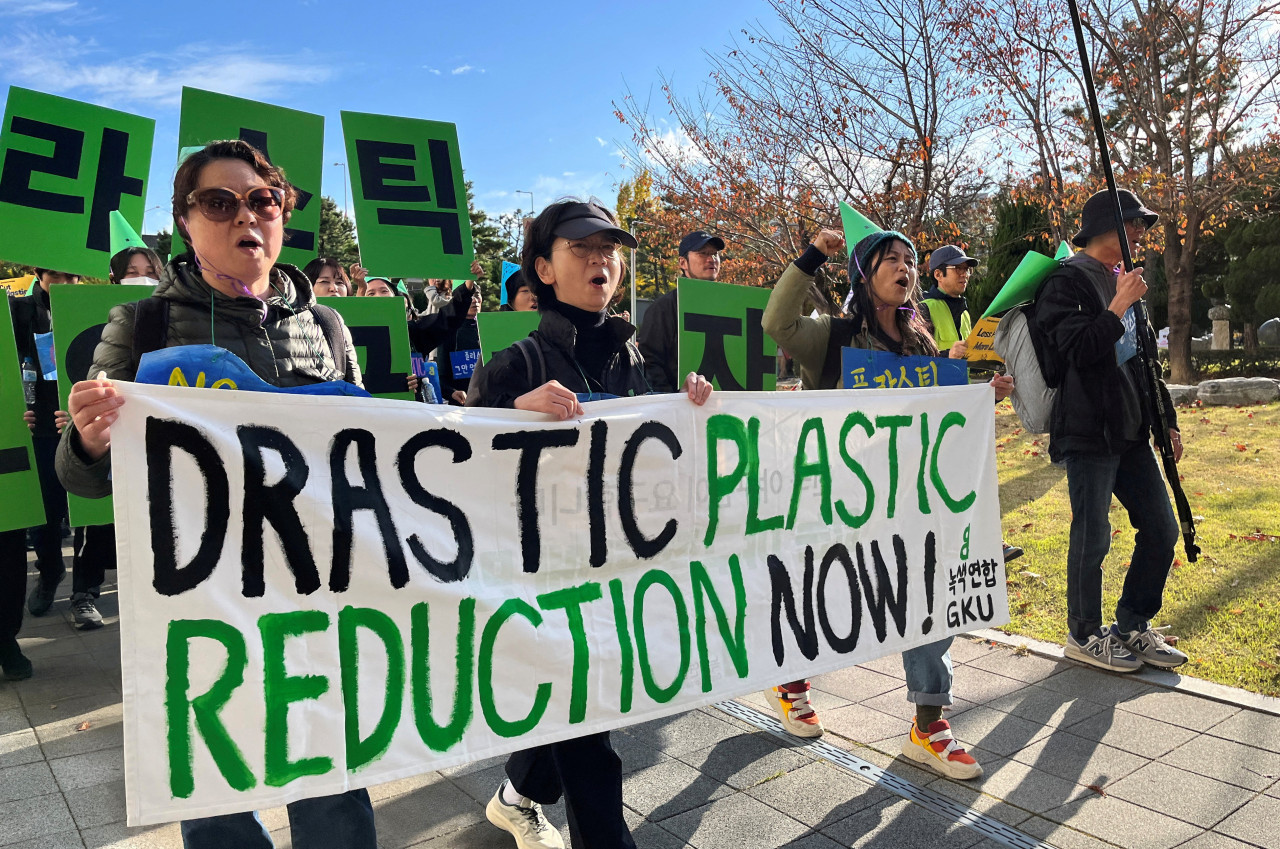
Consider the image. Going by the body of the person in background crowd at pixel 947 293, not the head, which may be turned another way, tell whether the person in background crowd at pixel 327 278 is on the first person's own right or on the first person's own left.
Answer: on the first person's own right

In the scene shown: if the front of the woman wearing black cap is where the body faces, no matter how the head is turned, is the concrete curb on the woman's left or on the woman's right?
on the woman's left

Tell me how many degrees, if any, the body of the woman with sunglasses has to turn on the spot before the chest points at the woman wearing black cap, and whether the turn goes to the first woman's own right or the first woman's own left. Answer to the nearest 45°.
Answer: approximately 90° to the first woman's own left

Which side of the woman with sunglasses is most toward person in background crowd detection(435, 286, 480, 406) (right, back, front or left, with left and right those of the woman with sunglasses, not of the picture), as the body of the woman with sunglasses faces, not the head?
back

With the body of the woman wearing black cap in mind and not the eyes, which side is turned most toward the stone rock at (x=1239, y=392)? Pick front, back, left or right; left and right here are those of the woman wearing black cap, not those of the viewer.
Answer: left

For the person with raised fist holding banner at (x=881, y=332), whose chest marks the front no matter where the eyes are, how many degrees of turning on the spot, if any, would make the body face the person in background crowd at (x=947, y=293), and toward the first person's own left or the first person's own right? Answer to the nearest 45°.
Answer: approximately 135° to the first person's own left

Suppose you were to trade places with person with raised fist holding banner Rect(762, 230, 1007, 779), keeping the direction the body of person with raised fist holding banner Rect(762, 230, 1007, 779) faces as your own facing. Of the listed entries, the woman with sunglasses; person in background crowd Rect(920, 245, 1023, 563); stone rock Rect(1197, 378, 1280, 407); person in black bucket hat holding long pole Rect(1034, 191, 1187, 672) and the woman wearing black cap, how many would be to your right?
2

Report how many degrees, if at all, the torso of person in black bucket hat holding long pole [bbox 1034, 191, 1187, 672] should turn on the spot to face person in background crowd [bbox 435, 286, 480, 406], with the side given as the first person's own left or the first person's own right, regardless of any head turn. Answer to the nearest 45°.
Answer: approximately 135° to the first person's own right

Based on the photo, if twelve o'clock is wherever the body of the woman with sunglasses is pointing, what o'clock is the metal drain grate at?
The metal drain grate is roughly at 9 o'clock from the woman with sunglasses.

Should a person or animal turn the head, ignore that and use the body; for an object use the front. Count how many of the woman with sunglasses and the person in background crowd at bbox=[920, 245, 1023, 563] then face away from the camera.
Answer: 0

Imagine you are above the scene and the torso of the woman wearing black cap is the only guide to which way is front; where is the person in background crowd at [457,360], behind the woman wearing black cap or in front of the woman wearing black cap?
behind

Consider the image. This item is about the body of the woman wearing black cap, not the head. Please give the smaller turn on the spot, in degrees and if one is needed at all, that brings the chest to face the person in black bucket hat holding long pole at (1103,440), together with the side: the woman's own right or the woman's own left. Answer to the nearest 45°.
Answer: approximately 90° to the woman's own left

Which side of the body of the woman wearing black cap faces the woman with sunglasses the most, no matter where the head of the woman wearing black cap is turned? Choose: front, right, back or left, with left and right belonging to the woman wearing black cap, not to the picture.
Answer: right
